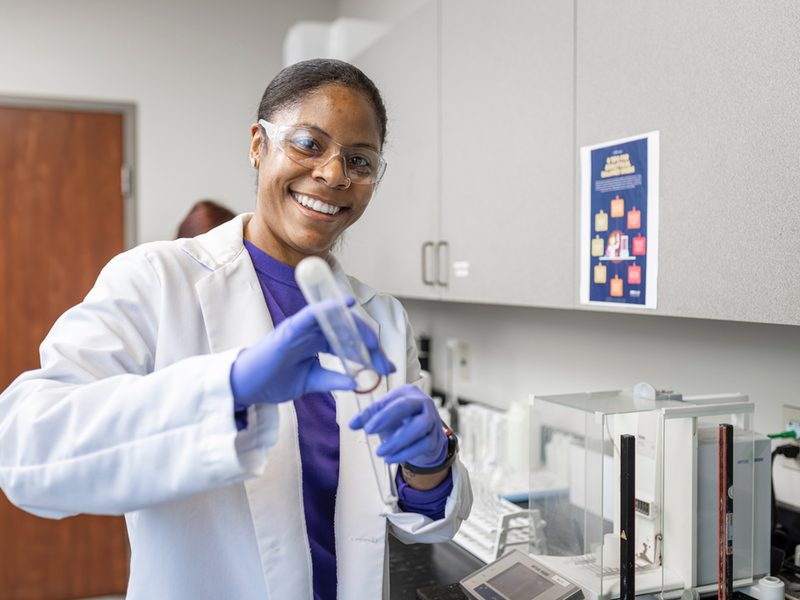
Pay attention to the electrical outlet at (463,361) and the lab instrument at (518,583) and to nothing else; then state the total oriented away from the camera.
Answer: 0

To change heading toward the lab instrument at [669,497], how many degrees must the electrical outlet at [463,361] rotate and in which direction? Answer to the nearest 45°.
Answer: approximately 45° to its left

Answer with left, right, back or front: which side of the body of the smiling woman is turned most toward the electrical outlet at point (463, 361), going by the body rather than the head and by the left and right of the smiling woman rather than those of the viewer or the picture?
left

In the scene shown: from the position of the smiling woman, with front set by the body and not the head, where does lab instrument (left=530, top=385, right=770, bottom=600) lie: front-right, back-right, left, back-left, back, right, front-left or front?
front-left

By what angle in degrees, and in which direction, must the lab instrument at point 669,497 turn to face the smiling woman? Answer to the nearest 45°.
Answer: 0° — it already faces them

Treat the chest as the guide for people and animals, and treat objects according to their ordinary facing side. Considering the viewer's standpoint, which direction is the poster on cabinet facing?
facing the viewer and to the left of the viewer
